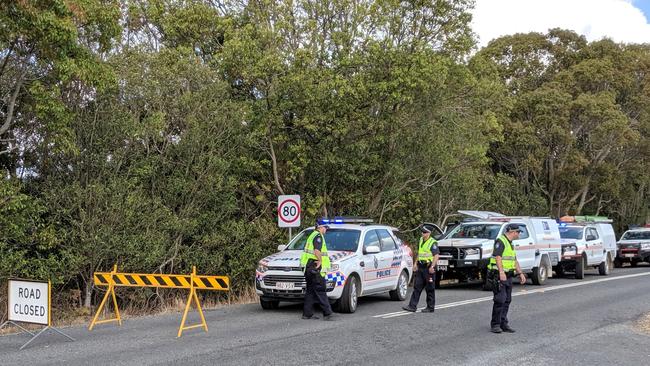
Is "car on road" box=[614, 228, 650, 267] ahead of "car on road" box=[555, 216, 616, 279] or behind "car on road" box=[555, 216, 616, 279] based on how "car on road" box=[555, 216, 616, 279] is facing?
behind

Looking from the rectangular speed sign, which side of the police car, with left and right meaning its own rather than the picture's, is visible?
right

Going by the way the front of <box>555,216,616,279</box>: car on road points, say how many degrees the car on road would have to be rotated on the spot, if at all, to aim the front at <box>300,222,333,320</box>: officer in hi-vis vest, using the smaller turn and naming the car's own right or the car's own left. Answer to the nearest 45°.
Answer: approximately 45° to the car's own left

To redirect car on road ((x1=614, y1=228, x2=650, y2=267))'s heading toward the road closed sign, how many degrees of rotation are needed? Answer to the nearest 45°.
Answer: approximately 45° to its left

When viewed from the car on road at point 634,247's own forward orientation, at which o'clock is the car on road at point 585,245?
the car on road at point 585,245 is roughly at 11 o'clock from the car on road at point 634,247.

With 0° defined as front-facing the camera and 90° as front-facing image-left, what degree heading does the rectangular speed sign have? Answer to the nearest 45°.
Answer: approximately 0°

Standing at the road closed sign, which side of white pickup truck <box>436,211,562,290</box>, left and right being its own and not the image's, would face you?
front

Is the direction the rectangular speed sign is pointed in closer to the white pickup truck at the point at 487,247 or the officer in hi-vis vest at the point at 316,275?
the officer in hi-vis vest

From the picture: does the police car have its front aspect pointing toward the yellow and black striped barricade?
yes
